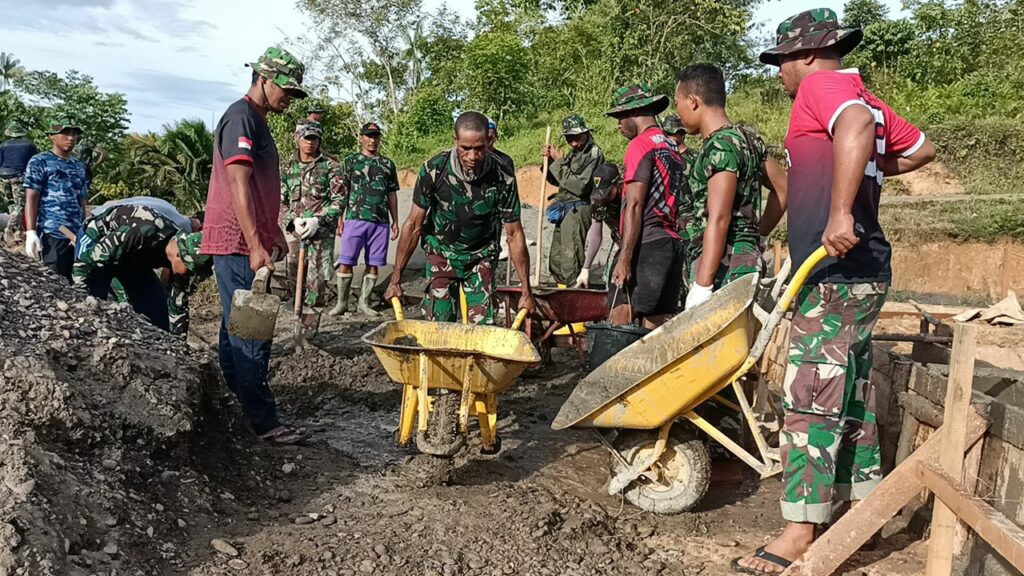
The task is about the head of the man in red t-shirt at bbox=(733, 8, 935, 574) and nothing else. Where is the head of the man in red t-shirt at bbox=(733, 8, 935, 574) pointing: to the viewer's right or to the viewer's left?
to the viewer's left

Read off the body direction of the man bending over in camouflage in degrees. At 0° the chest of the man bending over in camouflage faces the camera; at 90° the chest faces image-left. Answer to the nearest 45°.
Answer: approximately 270°

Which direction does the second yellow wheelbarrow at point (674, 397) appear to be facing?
to the viewer's left

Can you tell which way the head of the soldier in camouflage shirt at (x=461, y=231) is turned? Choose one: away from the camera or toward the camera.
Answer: toward the camera

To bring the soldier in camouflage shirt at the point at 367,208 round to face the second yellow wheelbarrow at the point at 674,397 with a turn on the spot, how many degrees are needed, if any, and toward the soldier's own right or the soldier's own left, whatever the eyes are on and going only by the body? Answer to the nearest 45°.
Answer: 0° — they already face it

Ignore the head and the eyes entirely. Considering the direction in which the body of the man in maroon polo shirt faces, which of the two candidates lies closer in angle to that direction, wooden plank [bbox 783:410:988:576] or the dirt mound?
the wooden plank

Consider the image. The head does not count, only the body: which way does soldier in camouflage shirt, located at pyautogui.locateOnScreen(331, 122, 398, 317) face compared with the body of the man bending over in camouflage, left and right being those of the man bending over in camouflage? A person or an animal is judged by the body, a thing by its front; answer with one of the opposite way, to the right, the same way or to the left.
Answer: to the right

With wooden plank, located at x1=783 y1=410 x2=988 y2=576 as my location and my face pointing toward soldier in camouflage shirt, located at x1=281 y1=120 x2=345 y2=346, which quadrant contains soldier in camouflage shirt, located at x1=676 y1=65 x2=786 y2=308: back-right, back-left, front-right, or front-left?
front-right

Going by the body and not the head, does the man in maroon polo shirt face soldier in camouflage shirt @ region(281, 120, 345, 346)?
no

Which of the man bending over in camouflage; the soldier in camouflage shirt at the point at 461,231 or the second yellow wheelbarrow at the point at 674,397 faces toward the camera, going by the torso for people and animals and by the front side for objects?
the soldier in camouflage shirt

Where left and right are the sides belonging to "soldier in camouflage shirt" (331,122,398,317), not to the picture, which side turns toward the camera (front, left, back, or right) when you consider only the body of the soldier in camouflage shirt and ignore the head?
front

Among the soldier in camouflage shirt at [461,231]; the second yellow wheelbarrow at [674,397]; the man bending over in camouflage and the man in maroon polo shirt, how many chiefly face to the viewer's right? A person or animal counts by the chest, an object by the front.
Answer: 2

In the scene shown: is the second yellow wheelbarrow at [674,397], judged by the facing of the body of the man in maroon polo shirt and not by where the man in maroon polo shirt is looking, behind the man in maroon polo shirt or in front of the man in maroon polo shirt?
in front

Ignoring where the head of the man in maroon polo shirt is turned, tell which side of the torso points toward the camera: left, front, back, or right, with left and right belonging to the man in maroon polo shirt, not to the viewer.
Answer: right

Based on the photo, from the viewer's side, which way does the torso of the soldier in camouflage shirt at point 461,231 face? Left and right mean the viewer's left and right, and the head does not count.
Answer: facing the viewer

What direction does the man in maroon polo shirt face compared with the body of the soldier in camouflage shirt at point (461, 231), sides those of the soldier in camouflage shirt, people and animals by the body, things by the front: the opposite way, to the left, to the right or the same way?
to the left
